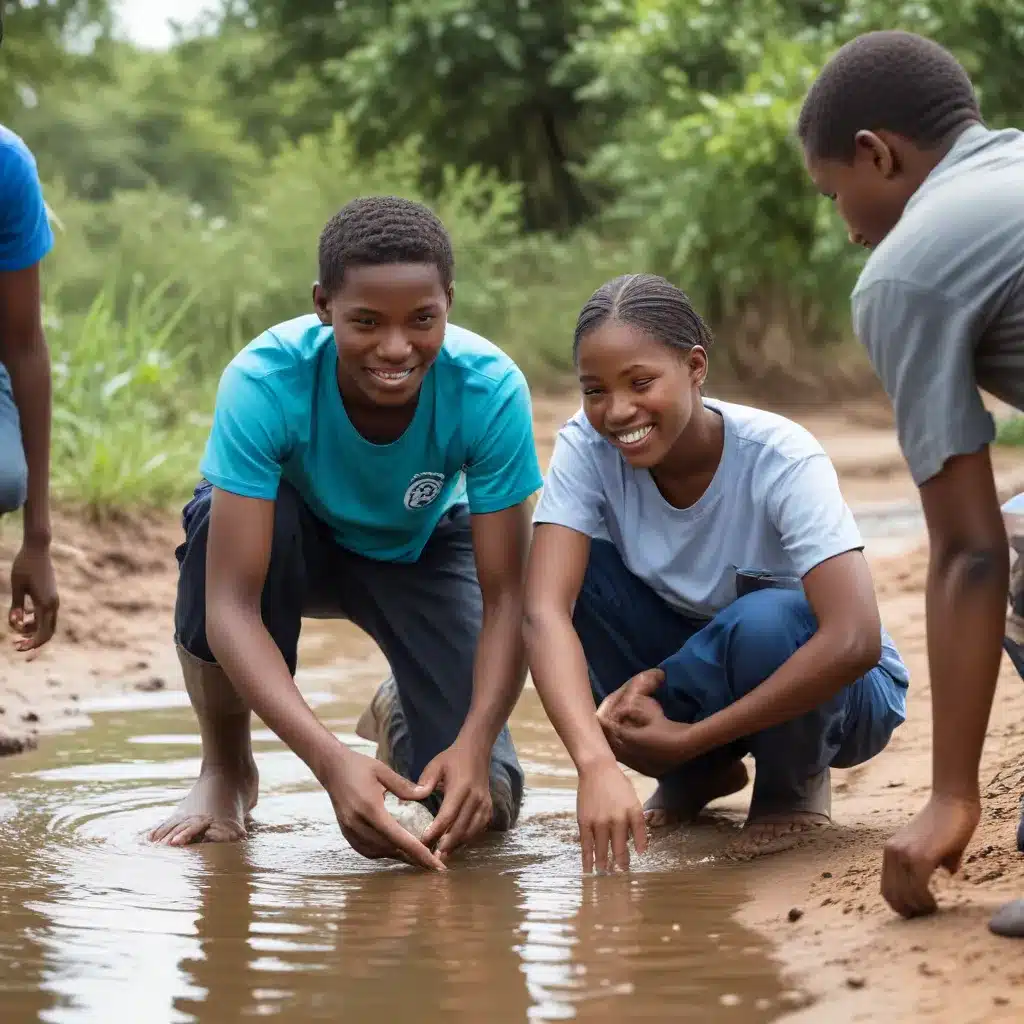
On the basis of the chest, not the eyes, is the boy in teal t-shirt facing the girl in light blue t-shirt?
no

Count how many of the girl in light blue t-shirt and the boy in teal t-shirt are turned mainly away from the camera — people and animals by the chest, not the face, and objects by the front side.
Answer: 0

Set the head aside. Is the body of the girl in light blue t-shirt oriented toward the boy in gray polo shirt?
no

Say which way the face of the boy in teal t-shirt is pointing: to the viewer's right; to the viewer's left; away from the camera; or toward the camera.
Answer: toward the camera

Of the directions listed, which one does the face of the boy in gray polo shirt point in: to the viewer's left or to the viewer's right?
to the viewer's left

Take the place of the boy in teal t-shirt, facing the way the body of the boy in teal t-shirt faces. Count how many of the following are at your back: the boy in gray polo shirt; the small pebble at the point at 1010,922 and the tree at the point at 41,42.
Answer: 1

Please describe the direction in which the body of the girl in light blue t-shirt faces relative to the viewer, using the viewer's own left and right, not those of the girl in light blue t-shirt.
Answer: facing the viewer and to the left of the viewer

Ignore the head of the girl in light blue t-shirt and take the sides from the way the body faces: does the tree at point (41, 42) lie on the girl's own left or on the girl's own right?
on the girl's own right

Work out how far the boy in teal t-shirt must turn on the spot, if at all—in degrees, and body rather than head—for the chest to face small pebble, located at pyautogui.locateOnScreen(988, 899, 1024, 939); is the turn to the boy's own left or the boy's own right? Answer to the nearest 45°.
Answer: approximately 45° to the boy's own left

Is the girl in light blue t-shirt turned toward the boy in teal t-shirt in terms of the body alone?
no

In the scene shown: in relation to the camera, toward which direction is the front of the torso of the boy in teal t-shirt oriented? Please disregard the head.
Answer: toward the camera

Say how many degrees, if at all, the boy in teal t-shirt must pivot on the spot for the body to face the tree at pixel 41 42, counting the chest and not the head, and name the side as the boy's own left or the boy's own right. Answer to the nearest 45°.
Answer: approximately 180°
